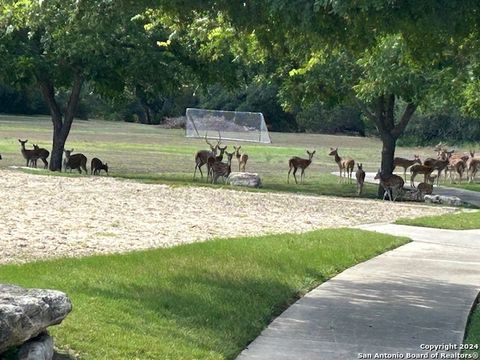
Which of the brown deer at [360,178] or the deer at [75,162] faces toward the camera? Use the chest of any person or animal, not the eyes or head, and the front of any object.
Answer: the brown deer

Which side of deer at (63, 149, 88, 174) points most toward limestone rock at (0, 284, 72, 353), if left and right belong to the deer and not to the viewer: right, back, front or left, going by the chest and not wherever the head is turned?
left

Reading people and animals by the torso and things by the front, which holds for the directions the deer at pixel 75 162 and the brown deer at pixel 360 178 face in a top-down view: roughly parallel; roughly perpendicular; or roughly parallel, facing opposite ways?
roughly perpendicular

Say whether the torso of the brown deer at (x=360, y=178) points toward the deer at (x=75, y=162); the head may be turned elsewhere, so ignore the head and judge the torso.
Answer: no

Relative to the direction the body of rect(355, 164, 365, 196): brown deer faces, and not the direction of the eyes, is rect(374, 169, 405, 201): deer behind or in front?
in front

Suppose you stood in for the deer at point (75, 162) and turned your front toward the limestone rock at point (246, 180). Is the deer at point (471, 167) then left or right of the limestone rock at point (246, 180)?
left

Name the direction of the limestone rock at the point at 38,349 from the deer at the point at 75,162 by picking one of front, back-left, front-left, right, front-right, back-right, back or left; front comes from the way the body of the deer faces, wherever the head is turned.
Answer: left

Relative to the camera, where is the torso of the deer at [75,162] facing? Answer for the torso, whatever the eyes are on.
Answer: to the viewer's left

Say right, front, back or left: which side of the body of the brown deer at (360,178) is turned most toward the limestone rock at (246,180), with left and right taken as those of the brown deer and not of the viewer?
right

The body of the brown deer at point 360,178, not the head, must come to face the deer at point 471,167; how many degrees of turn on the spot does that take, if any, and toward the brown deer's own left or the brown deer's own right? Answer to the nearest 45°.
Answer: approximately 135° to the brown deer's own left

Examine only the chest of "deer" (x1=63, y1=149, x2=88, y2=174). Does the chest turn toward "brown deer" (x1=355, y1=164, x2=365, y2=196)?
no

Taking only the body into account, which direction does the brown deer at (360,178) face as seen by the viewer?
toward the camera

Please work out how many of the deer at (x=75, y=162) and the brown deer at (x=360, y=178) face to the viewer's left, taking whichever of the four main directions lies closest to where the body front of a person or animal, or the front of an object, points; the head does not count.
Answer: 1
